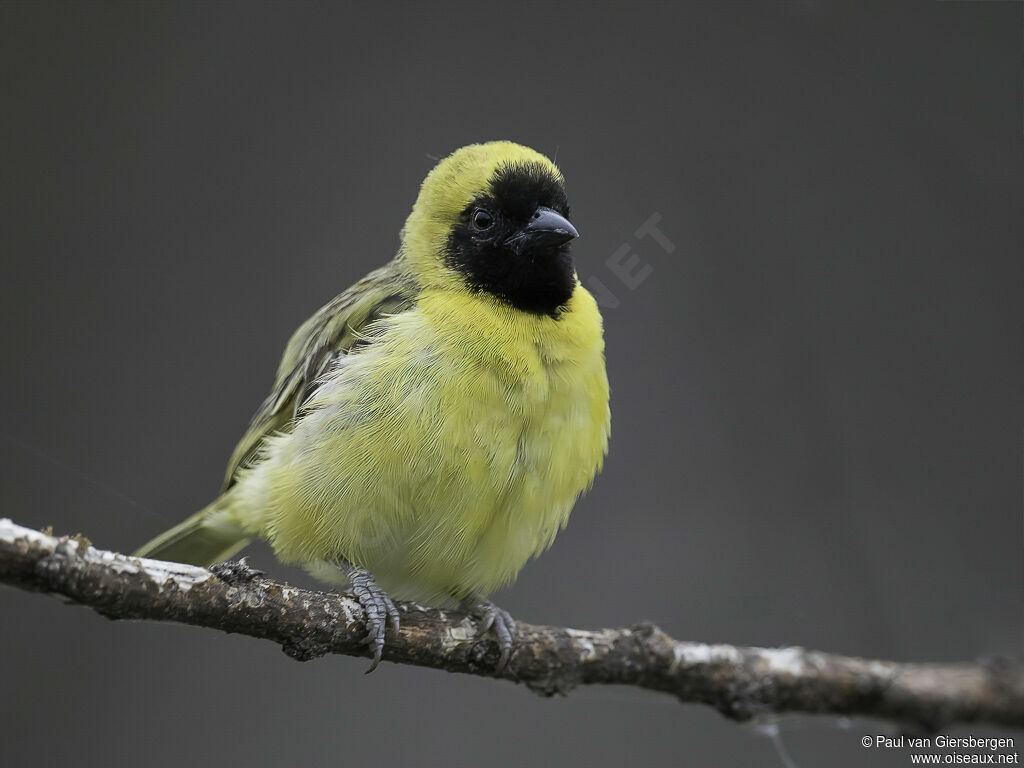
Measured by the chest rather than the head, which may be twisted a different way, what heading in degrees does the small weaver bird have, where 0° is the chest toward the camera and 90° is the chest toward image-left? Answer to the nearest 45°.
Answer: approximately 315°
